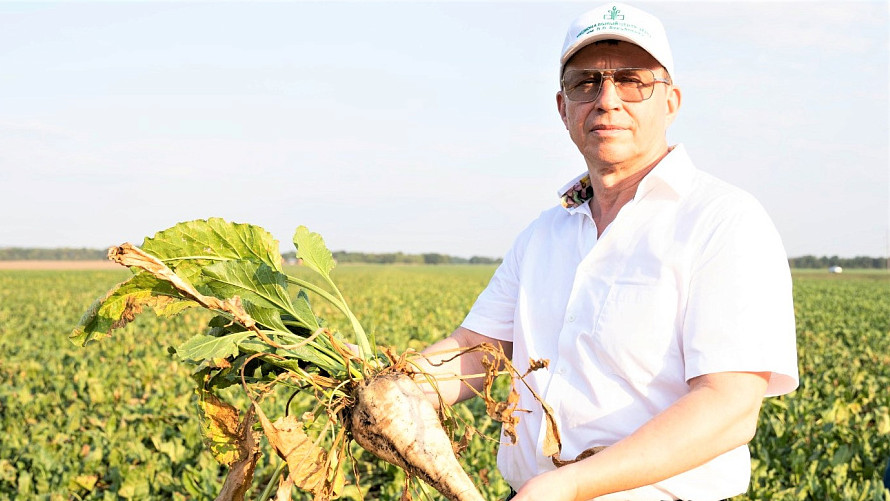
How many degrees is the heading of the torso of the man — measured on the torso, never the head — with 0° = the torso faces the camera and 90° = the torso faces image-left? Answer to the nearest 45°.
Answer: approximately 45°
